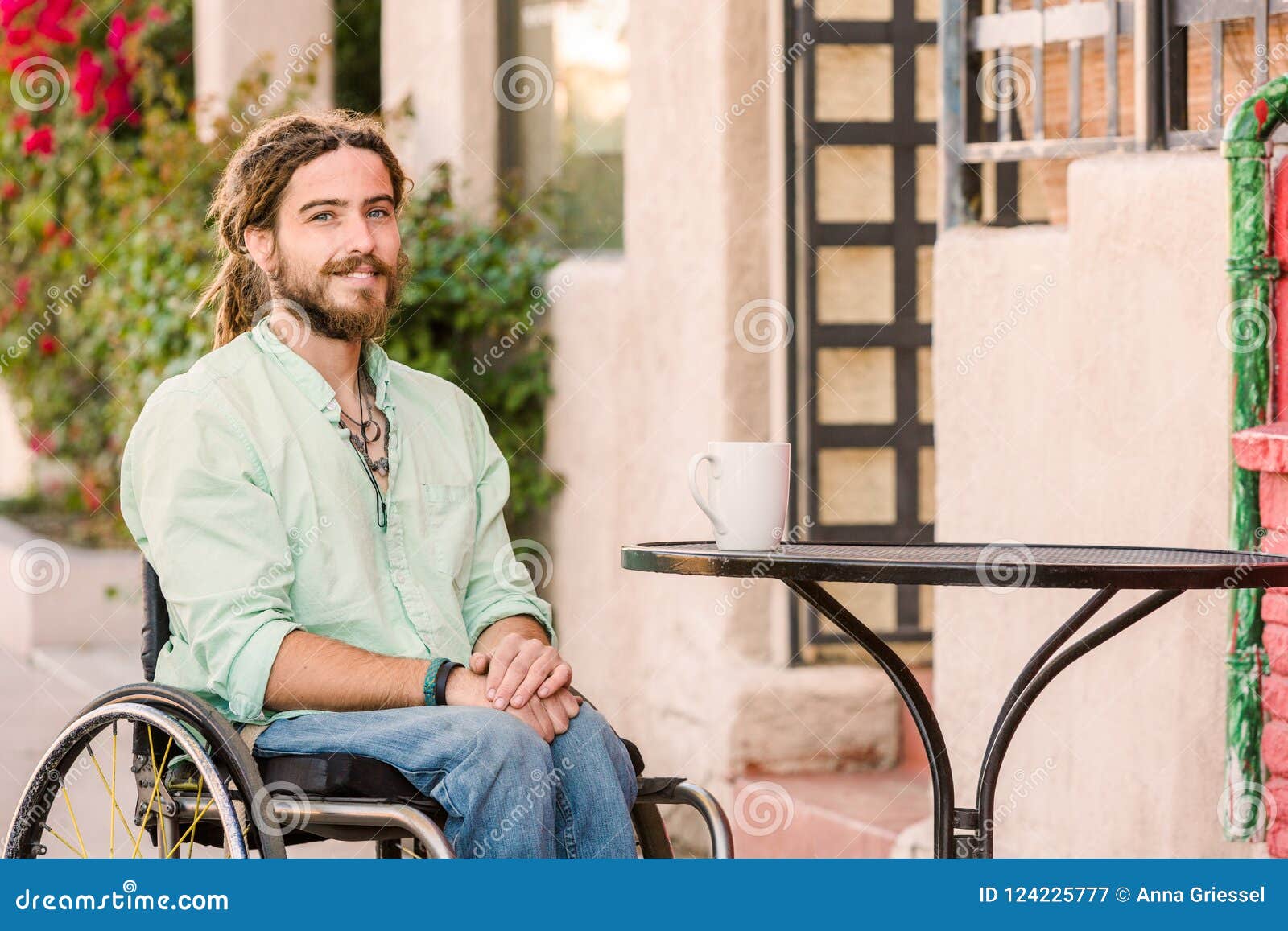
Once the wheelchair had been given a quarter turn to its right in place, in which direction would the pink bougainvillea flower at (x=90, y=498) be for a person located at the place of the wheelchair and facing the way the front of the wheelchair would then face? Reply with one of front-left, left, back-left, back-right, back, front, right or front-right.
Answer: back-right

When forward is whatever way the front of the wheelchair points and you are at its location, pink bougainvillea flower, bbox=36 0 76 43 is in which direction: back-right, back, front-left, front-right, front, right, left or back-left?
back-left

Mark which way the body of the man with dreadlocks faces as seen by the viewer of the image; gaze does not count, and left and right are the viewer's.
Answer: facing the viewer and to the right of the viewer

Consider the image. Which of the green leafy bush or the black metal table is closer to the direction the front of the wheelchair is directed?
the black metal table

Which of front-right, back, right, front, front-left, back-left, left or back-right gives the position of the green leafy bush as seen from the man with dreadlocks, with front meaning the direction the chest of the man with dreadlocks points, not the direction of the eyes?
back-left

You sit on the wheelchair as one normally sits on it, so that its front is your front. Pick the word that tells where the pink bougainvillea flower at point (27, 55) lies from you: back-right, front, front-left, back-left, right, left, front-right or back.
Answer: back-left

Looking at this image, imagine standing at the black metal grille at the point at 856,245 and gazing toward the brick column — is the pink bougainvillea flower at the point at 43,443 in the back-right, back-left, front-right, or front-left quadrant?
back-right

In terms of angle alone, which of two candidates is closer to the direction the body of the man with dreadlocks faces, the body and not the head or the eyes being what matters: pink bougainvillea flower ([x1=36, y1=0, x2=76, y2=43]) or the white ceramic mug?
the white ceramic mug

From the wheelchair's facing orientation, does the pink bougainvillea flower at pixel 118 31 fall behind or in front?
behind

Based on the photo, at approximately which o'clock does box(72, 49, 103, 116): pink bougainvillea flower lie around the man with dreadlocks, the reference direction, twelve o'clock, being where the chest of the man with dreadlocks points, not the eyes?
The pink bougainvillea flower is roughly at 7 o'clock from the man with dreadlocks.

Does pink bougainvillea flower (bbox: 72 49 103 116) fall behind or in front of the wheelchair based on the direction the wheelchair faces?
behind

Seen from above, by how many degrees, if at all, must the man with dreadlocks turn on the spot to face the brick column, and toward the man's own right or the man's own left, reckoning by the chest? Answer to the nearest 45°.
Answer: approximately 45° to the man's own left

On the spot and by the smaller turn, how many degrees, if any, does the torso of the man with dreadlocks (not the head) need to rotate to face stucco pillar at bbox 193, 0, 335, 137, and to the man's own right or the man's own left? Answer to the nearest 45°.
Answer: approximately 135° to the man's own left

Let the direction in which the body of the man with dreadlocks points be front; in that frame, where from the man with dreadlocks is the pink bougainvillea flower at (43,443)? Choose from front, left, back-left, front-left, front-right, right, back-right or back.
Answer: back-left
